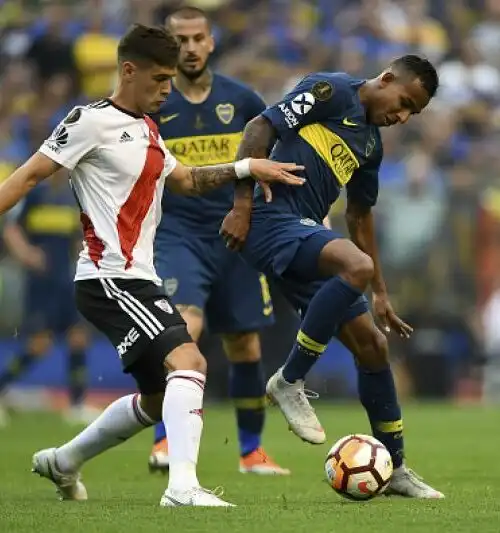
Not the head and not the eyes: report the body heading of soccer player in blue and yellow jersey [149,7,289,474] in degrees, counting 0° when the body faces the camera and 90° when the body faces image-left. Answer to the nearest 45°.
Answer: approximately 0°

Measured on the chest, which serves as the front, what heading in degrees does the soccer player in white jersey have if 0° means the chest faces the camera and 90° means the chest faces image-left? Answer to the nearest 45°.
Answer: approximately 315°

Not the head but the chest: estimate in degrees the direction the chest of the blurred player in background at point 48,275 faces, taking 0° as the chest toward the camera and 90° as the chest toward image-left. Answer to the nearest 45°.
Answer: approximately 315°

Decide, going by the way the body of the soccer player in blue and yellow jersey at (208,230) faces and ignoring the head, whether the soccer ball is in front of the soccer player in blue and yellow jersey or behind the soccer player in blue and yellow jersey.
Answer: in front
